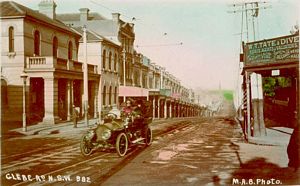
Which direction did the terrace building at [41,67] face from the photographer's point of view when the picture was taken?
facing the viewer and to the right of the viewer

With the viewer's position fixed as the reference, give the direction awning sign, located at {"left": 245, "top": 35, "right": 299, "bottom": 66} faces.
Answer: facing the viewer and to the left of the viewer

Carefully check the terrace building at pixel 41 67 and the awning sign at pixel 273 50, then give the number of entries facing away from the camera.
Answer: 0

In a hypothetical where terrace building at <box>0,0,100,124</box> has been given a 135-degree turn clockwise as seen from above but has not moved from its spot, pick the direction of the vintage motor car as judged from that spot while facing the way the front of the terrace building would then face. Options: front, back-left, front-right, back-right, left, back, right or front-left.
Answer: left

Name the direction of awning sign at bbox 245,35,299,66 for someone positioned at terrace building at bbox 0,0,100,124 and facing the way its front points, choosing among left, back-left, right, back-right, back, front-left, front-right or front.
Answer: front

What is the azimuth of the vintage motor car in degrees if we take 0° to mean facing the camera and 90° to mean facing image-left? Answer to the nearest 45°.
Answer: approximately 45°
